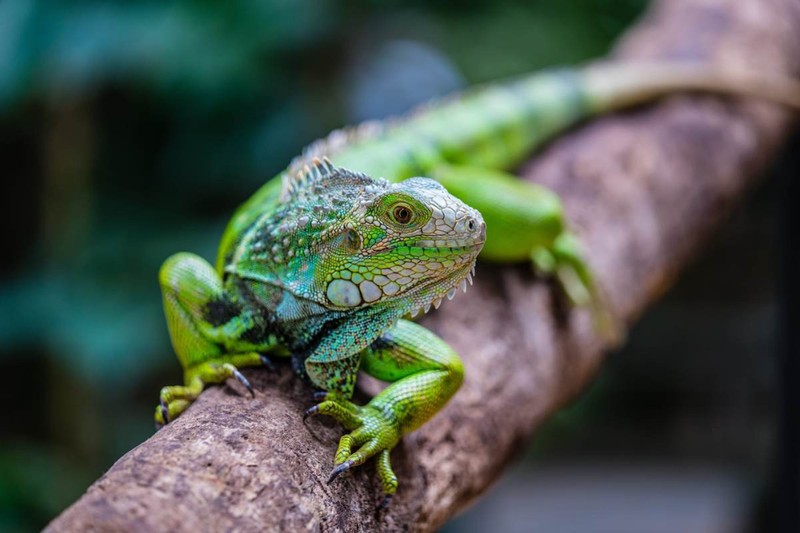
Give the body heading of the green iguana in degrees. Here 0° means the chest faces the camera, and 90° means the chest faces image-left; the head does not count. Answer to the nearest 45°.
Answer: approximately 45°
